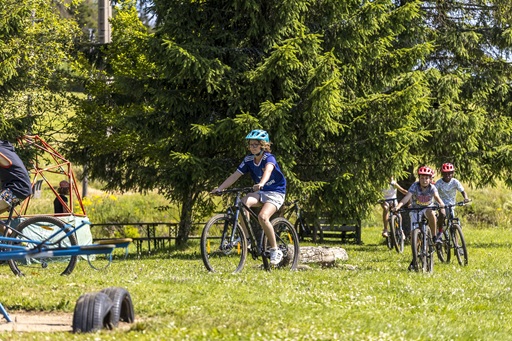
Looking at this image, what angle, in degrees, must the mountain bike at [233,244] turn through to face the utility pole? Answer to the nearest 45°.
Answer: approximately 135° to its right

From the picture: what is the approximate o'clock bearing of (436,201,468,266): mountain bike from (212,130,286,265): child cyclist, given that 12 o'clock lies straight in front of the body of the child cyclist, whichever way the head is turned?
The mountain bike is roughly at 6 o'clock from the child cyclist.

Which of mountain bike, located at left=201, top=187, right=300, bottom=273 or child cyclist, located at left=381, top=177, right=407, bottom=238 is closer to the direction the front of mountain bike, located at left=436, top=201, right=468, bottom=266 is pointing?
the mountain bike

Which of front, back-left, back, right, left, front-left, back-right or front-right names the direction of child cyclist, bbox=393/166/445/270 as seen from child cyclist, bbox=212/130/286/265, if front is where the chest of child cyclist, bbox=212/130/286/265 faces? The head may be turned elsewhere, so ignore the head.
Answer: back

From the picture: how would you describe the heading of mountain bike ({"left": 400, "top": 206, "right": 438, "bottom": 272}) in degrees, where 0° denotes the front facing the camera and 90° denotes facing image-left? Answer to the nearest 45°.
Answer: approximately 0°

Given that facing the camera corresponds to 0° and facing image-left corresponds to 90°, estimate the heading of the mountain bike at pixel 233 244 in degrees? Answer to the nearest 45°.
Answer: approximately 45°

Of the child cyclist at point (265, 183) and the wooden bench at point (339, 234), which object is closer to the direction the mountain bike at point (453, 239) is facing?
the child cyclist

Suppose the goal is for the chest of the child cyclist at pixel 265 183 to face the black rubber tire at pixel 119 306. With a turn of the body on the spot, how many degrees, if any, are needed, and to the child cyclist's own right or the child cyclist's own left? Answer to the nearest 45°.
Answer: approximately 45° to the child cyclist's own left
